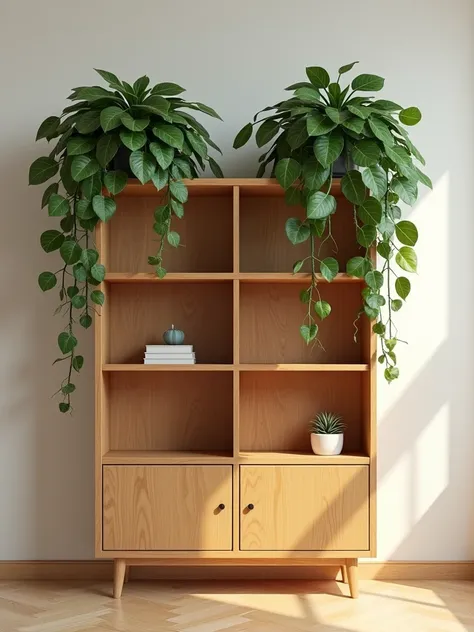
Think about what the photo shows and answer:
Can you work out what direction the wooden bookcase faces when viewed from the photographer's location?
facing the viewer
